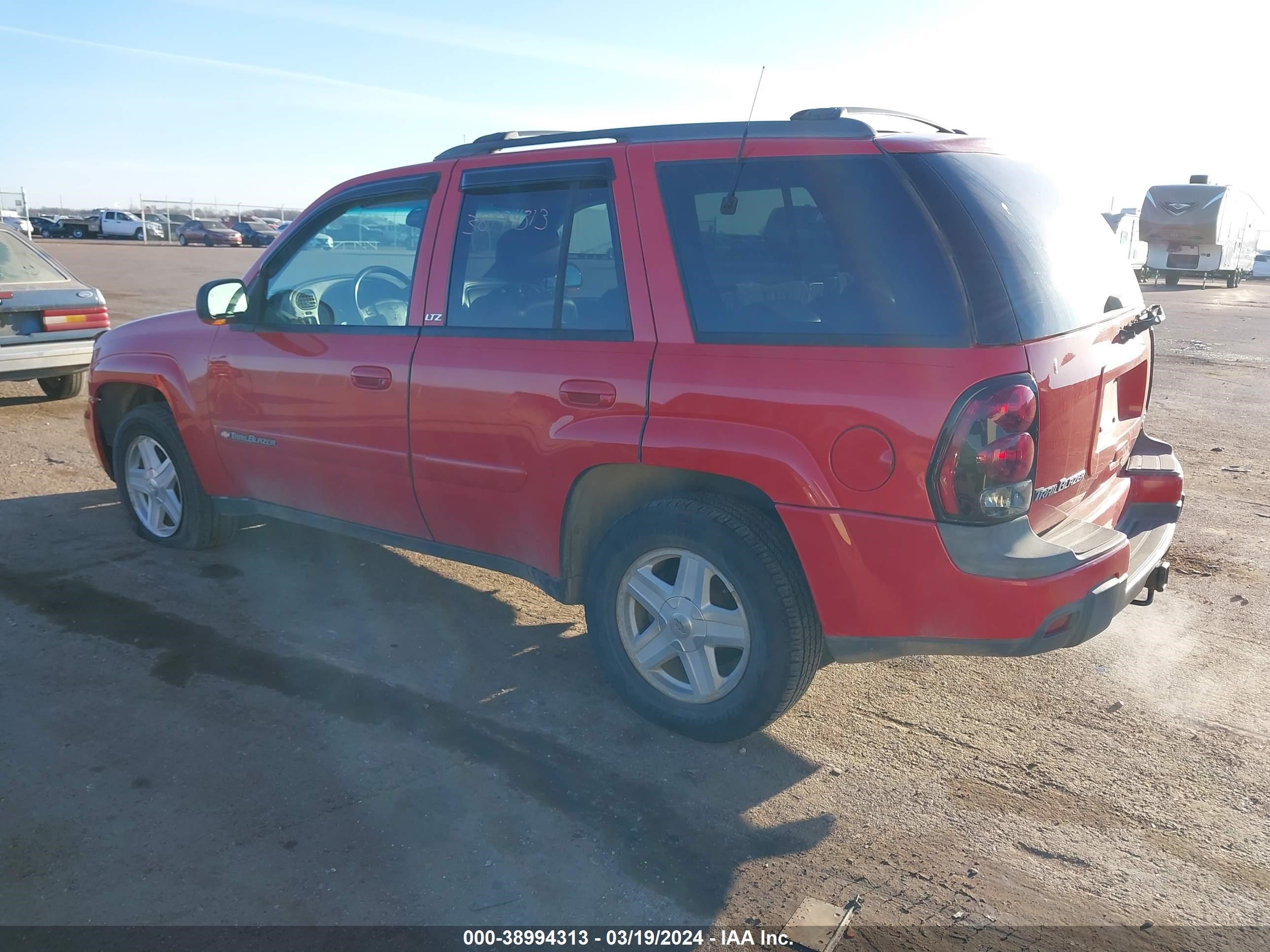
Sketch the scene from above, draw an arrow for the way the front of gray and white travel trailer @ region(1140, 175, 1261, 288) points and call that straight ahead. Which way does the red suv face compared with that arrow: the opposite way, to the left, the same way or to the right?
to the right

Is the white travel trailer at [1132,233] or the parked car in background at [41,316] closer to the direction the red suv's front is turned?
the parked car in background

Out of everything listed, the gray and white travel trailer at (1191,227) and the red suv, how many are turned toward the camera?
1

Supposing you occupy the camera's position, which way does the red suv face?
facing away from the viewer and to the left of the viewer

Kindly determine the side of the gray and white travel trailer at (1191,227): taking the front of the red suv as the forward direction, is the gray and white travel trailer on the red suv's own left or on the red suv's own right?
on the red suv's own right

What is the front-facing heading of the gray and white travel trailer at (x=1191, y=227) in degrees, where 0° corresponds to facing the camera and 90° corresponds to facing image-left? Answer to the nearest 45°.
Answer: approximately 0°

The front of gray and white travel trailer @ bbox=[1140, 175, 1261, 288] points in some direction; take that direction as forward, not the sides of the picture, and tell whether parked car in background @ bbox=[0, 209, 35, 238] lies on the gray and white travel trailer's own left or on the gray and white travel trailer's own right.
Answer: on the gray and white travel trailer's own right

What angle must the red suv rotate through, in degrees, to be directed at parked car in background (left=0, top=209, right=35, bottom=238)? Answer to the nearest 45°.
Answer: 0° — it already faces it

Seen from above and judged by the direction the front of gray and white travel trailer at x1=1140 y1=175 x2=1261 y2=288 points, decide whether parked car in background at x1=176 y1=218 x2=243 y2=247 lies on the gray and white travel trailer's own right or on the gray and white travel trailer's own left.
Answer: on the gray and white travel trailer's own right
